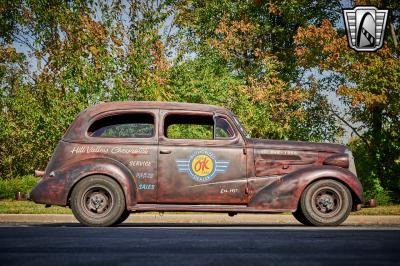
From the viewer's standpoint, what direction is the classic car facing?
to the viewer's right
